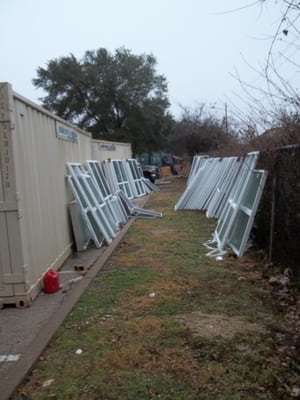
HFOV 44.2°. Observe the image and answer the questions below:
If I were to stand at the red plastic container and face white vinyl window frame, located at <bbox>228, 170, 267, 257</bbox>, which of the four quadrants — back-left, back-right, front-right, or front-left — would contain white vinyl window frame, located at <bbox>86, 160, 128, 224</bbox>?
front-left
